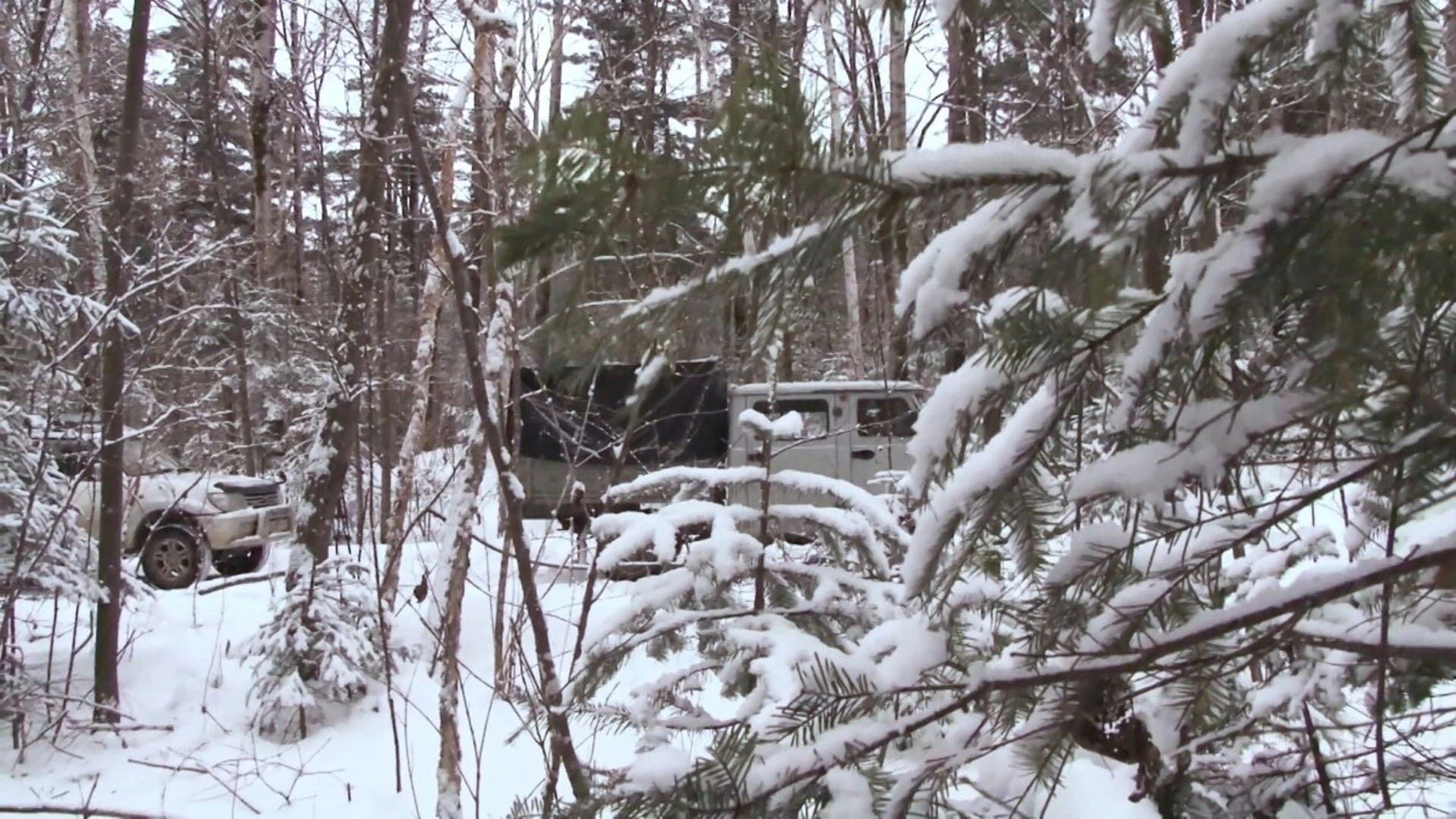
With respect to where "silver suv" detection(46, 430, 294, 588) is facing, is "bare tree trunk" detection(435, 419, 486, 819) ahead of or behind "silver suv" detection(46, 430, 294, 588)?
ahead

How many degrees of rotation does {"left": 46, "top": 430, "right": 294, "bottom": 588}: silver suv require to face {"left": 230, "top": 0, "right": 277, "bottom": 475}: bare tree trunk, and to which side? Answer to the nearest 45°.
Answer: approximately 135° to its left

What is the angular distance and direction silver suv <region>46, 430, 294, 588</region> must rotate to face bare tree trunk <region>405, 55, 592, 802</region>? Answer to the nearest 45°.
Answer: approximately 45° to its right

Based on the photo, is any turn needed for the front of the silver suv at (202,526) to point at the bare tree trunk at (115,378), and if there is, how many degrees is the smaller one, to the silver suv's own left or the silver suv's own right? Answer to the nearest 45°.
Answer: approximately 45° to the silver suv's own right

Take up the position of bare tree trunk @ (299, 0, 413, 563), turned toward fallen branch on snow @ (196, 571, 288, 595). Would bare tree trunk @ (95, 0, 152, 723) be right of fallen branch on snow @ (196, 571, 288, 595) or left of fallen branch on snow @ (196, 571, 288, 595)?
left

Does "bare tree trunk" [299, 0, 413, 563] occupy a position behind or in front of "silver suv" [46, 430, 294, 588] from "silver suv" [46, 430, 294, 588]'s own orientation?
in front

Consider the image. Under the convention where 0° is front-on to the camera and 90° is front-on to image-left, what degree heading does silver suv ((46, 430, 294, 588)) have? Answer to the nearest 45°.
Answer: approximately 315°
